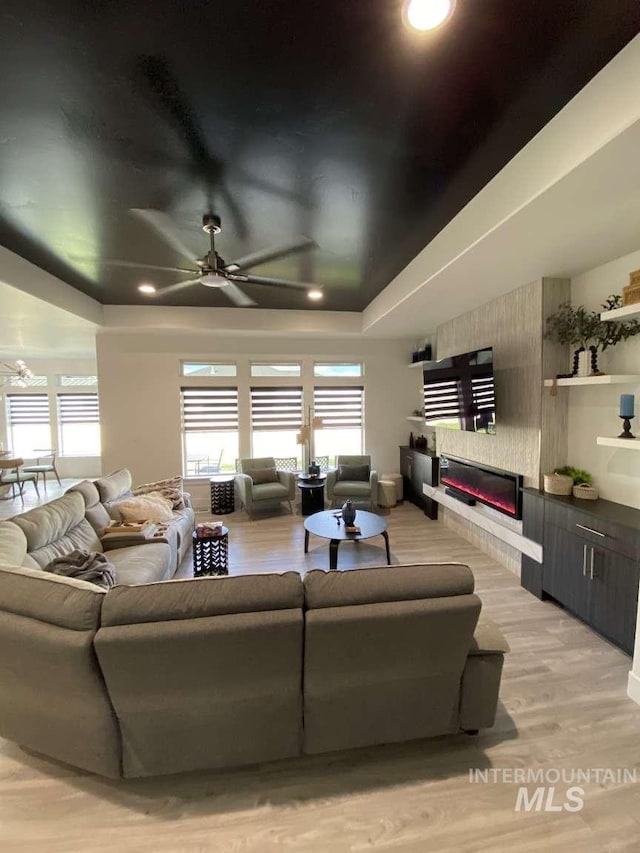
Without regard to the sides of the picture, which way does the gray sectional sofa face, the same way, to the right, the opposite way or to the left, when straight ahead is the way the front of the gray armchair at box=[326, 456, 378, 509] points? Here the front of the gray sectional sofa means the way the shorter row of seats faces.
the opposite way

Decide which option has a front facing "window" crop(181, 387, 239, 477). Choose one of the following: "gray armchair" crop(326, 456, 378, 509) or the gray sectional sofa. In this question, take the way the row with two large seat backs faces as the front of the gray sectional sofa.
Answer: the gray sectional sofa

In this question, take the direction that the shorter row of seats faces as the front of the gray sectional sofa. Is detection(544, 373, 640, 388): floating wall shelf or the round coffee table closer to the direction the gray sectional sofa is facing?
the round coffee table

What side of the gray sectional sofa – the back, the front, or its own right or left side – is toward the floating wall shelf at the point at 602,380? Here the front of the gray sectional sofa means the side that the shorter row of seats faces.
right

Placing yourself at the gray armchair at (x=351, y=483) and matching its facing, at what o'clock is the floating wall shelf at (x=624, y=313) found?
The floating wall shelf is roughly at 11 o'clock from the gray armchair.

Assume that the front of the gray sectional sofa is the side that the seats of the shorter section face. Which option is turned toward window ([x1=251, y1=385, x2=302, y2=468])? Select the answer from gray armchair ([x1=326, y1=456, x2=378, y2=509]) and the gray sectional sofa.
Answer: the gray sectional sofa

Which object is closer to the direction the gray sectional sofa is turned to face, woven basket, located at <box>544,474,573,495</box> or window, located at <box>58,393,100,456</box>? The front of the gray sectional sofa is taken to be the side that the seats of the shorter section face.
the window

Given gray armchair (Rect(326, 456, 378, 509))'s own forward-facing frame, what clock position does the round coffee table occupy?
The round coffee table is roughly at 12 o'clock from the gray armchair.

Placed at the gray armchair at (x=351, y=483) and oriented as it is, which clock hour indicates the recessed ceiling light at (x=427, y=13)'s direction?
The recessed ceiling light is roughly at 12 o'clock from the gray armchair.

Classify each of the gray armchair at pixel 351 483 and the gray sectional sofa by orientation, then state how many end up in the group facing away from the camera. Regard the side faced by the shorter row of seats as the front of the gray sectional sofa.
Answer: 1

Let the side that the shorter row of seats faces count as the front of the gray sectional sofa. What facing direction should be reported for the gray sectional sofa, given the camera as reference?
facing away from the viewer

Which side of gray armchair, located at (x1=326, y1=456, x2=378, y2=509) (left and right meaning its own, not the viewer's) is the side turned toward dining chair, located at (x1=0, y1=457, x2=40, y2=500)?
right

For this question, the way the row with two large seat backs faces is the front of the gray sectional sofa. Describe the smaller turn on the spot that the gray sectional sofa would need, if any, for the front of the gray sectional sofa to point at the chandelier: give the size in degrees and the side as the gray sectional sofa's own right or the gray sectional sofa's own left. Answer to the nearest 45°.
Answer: approximately 45° to the gray sectional sofa's own left
